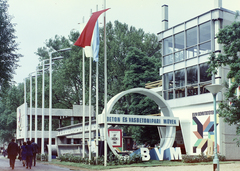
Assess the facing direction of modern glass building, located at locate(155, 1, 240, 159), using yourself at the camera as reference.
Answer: facing the viewer and to the left of the viewer

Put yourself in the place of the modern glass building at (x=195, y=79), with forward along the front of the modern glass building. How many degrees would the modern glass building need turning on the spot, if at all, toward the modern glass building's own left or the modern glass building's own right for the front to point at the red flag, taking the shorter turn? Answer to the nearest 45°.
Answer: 0° — it already faces it

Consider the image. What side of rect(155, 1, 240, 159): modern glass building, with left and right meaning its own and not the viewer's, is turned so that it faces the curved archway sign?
front
